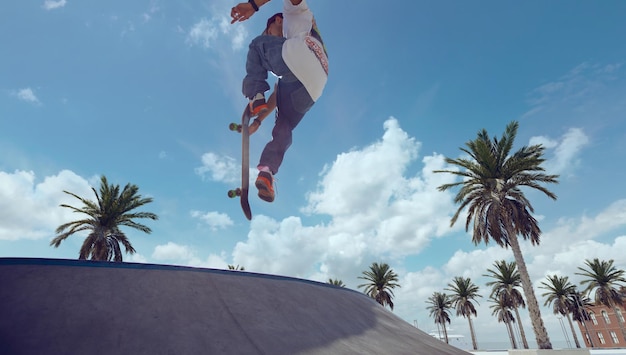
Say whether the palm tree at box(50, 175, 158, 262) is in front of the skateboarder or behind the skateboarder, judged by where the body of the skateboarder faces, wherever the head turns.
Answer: in front

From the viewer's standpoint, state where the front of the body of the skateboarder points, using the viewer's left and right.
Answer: facing away from the viewer and to the left of the viewer

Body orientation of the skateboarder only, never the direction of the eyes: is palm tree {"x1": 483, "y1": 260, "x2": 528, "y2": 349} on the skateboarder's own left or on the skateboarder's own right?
on the skateboarder's own right

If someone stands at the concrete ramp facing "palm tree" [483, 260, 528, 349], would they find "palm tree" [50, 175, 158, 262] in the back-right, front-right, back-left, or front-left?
front-left

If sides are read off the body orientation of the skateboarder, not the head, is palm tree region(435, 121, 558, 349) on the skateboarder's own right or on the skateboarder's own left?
on the skateboarder's own right
